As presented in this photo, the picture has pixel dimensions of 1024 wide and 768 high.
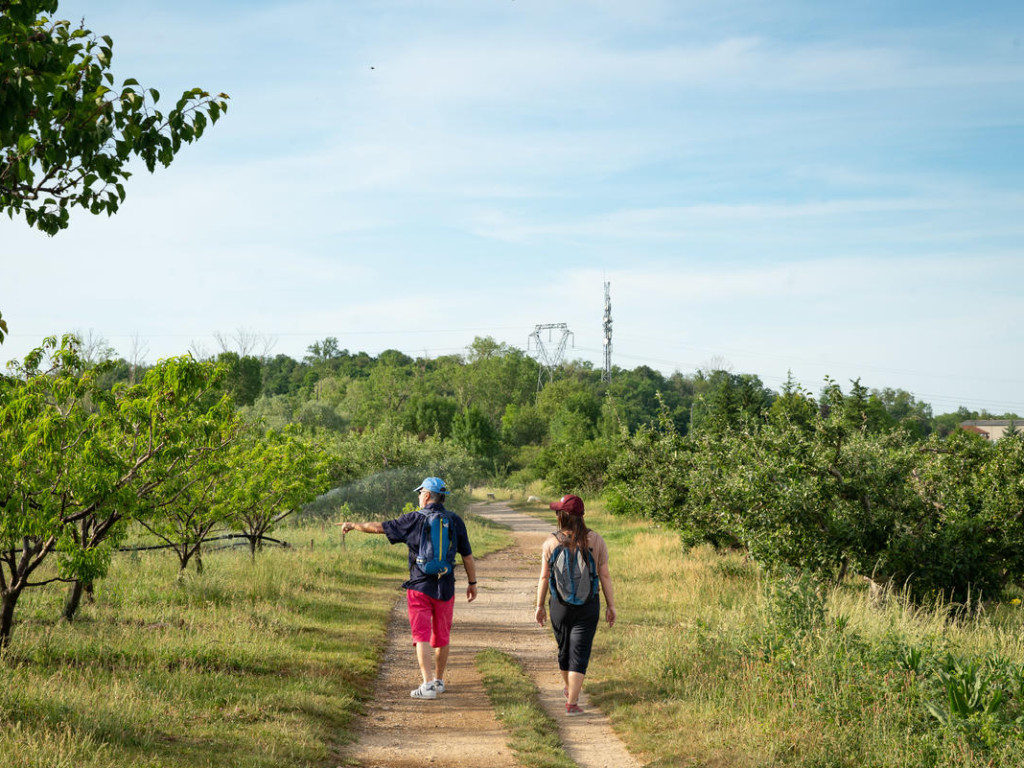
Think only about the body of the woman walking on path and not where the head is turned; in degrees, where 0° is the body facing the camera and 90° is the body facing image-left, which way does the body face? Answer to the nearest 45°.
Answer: approximately 180°

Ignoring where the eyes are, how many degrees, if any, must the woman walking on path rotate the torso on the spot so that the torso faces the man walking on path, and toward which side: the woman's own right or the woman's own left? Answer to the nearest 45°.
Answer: approximately 90° to the woman's own left
